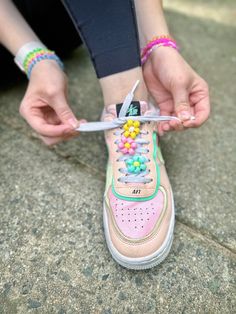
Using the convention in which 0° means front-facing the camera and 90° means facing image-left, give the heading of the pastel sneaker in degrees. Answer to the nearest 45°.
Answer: approximately 0°
